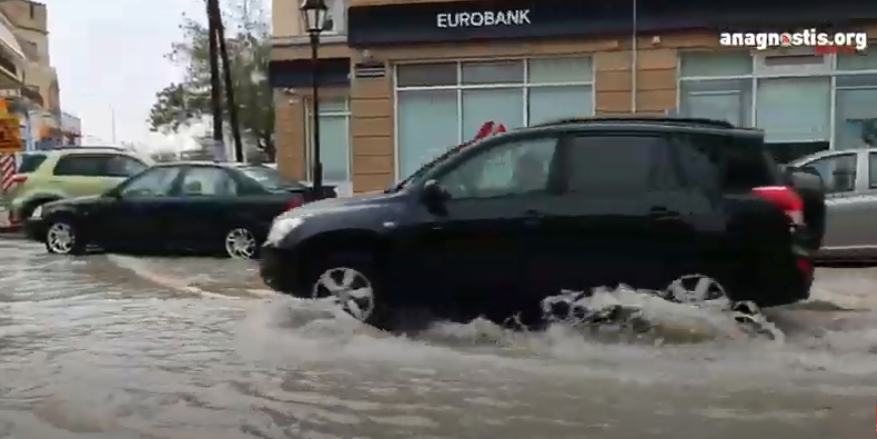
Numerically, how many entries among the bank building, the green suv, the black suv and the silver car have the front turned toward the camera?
1

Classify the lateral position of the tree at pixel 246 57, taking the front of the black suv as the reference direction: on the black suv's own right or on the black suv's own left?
on the black suv's own right

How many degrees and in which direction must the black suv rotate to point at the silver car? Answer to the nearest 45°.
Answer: approximately 135° to its right

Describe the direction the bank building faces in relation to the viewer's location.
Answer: facing the viewer

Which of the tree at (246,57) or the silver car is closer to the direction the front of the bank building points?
the silver car

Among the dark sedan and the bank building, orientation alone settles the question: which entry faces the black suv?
the bank building

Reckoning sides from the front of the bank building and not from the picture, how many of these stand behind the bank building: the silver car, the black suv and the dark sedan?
0

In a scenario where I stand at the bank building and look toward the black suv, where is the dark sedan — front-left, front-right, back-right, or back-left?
front-right

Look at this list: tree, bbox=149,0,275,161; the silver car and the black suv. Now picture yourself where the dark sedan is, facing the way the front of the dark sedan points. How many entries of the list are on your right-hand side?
1

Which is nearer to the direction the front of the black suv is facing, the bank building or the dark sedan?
the dark sedan

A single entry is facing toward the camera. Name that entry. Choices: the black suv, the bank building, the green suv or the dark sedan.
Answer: the bank building

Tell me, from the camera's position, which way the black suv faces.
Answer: facing to the left of the viewer

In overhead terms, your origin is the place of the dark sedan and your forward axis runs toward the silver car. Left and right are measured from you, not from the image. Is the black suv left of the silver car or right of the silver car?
right
